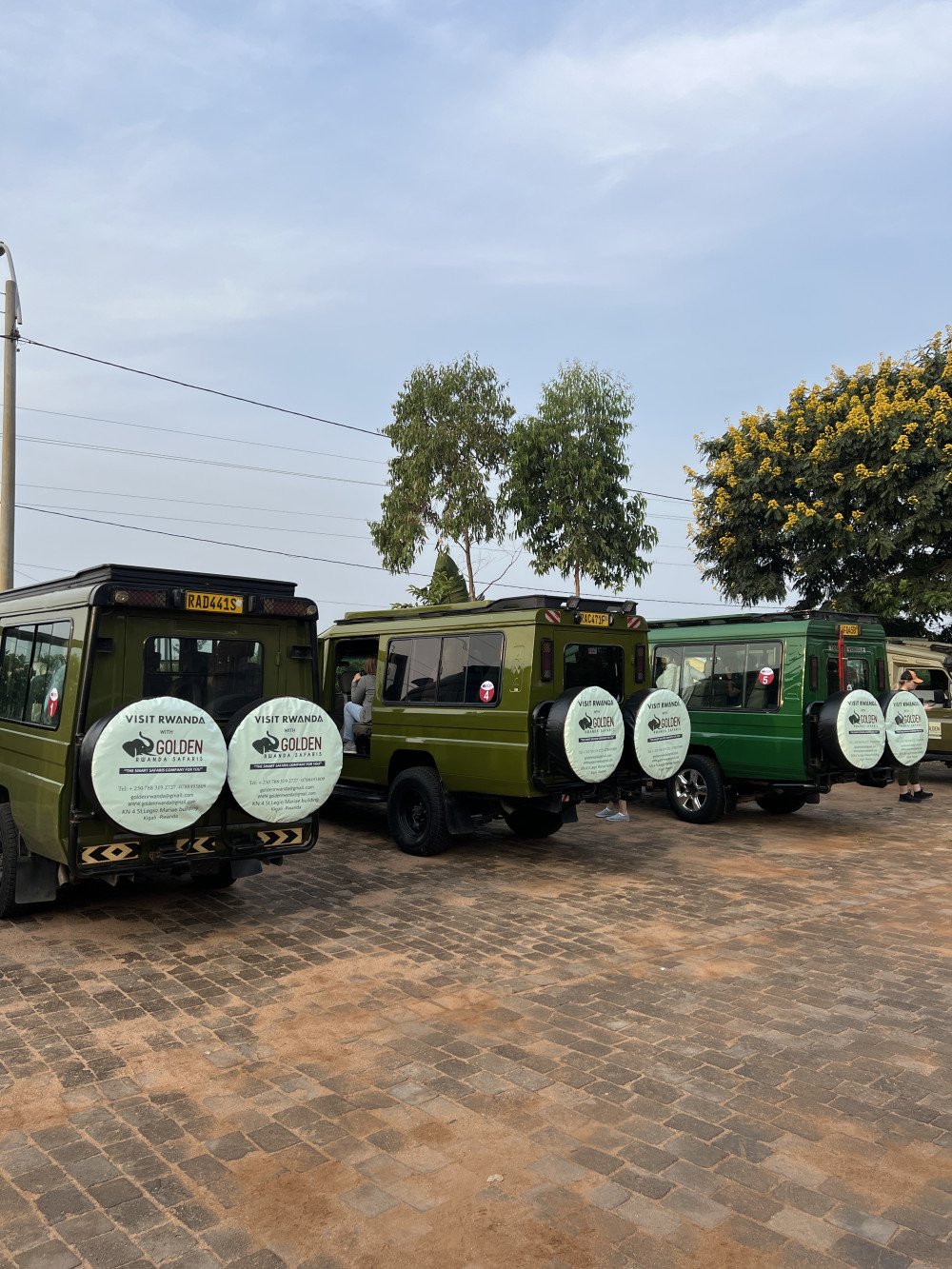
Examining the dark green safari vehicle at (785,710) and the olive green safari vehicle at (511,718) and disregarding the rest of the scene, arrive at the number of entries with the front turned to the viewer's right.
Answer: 0

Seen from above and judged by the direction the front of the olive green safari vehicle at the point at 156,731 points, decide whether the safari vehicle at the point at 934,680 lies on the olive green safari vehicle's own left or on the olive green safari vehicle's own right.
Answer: on the olive green safari vehicle's own right

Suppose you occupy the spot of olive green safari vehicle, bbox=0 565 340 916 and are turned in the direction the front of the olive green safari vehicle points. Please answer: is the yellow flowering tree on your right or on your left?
on your right

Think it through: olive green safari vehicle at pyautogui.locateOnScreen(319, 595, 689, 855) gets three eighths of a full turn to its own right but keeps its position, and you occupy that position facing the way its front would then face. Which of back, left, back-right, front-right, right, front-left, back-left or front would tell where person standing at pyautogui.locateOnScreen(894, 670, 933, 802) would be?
front-left

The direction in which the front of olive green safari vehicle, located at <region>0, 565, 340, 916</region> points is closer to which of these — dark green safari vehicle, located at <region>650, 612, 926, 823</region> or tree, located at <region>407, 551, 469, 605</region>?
the tree

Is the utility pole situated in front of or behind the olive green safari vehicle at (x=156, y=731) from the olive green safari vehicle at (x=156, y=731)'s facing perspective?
in front

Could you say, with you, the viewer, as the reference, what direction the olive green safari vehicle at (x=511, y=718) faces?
facing away from the viewer and to the left of the viewer

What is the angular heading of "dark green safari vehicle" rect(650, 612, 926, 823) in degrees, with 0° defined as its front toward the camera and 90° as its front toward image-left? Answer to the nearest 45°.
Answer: approximately 135°

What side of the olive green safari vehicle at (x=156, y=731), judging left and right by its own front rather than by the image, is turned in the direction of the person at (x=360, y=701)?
right

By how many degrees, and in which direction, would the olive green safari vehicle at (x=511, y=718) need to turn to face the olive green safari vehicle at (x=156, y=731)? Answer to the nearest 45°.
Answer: approximately 90° to its left

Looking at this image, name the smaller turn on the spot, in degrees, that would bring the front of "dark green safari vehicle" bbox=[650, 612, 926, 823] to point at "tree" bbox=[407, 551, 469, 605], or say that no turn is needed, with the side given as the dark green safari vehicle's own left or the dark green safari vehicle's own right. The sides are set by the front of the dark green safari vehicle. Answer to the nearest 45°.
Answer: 0° — it already faces it

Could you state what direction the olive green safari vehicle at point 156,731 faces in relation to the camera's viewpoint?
facing away from the viewer and to the left of the viewer

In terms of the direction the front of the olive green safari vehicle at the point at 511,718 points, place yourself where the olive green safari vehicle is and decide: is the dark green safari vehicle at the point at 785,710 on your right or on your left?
on your right
